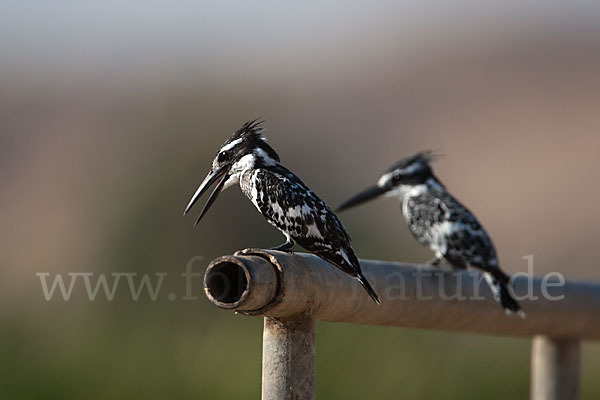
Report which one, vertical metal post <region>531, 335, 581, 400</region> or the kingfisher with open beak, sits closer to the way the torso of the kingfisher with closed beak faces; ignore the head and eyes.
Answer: the kingfisher with open beak

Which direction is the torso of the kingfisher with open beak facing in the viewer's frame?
to the viewer's left

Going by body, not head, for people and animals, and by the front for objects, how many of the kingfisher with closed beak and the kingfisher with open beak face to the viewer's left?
2

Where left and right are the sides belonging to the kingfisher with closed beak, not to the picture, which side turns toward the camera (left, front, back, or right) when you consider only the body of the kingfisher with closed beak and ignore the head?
left

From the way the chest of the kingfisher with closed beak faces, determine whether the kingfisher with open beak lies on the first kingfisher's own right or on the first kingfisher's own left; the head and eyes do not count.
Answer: on the first kingfisher's own left
